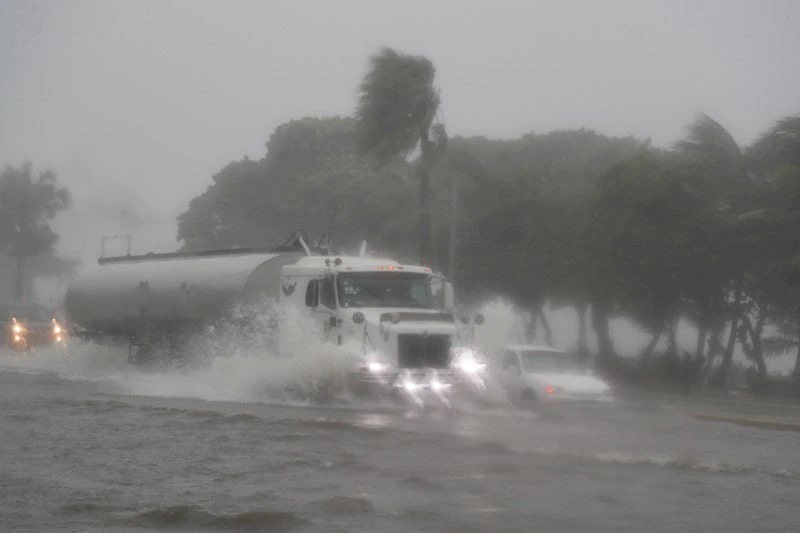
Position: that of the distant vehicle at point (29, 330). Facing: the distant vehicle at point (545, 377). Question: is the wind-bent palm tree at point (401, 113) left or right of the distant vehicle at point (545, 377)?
left

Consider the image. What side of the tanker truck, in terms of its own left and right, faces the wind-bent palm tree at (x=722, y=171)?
left

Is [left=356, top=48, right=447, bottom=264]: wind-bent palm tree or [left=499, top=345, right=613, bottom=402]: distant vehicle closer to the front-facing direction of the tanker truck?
the distant vehicle

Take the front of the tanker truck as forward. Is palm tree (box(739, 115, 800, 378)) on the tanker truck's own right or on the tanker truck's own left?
on the tanker truck's own left

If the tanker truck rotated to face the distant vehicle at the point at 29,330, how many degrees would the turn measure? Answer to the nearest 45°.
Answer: approximately 180°

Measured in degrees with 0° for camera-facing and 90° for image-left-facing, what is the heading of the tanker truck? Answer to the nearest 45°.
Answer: approximately 315°
